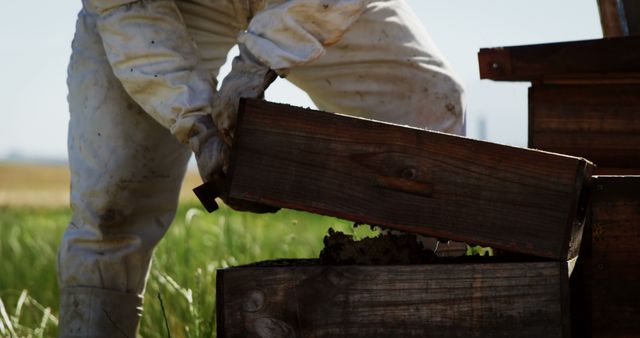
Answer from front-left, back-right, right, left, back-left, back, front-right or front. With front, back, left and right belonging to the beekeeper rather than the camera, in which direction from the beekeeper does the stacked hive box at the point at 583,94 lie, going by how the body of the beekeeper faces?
left

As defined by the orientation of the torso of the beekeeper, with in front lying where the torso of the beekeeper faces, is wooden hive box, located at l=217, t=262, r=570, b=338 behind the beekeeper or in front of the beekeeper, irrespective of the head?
in front

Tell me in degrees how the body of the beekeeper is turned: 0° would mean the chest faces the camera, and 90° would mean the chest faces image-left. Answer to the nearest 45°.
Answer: approximately 0°

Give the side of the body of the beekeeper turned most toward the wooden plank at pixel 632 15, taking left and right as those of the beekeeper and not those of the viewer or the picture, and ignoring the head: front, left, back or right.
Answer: left

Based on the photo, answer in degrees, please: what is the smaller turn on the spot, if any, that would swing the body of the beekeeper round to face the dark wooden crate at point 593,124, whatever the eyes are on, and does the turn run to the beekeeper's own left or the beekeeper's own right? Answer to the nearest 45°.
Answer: approximately 90° to the beekeeper's own left
